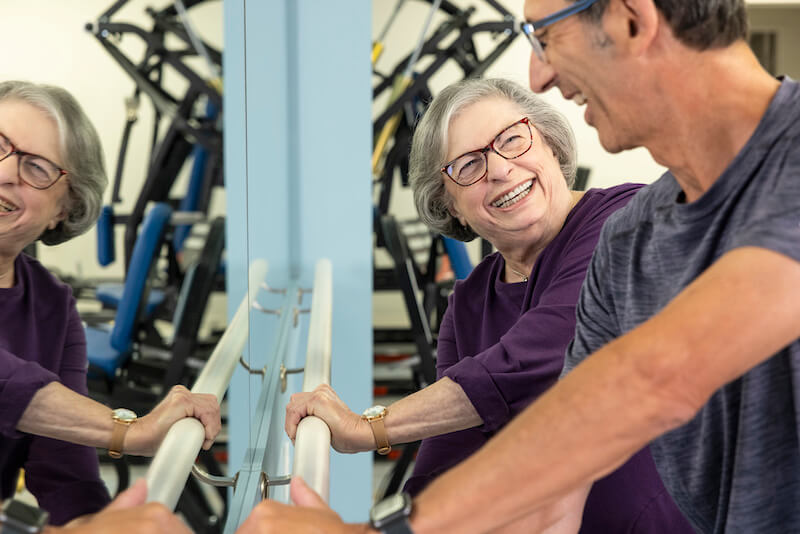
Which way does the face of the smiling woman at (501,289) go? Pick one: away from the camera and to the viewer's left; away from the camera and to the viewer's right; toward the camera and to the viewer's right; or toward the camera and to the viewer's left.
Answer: toward the camera and to the viewer's right

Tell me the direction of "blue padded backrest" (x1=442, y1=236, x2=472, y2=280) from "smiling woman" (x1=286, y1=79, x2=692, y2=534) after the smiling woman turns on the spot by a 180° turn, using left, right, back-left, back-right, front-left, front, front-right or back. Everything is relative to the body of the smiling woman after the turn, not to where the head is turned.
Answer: front-left

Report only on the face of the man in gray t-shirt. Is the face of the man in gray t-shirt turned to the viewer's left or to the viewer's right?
to the viewer's left

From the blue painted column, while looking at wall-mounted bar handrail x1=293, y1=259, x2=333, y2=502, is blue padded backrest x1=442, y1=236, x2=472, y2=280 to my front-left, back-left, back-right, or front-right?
back-left

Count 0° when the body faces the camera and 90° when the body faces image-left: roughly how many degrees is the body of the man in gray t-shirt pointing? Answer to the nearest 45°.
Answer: approximately 45°

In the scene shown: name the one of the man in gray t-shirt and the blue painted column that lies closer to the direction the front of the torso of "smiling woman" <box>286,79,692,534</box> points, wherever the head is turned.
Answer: the man in gray t-shirt

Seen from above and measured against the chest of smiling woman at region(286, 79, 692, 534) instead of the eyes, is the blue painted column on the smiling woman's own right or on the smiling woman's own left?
on the smiling woman's own right

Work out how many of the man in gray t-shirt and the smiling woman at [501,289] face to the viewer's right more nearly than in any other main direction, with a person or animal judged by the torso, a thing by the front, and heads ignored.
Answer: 0
